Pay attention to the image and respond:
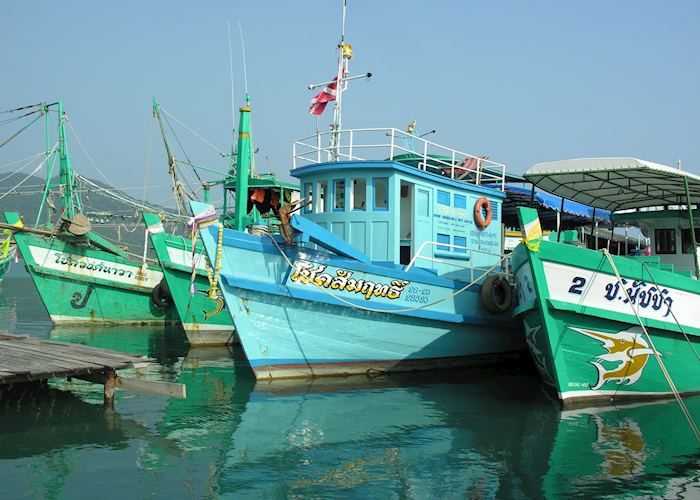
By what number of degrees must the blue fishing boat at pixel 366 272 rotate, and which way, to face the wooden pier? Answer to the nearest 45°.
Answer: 0° — it already faces it

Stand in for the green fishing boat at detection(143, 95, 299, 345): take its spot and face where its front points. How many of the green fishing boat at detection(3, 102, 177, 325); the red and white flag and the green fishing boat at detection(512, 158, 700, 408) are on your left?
2

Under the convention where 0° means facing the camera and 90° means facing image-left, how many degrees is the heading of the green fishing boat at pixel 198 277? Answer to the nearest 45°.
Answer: approximately 45°

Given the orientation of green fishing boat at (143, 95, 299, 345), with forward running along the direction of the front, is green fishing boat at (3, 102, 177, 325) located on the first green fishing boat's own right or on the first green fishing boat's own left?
on the first green fishing boat's own right

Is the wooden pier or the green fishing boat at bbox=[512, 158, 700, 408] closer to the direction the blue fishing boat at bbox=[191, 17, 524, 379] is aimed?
the wooden pier

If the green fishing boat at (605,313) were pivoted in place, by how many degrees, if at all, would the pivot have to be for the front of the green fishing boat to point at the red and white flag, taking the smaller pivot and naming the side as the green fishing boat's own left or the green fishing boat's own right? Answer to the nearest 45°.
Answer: approximately 45° to the green fishing boat's own right

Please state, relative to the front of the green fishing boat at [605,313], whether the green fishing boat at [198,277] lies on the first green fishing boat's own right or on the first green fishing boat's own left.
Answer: on the first green fishing boat's own right

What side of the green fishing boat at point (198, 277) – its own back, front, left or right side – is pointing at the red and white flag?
left

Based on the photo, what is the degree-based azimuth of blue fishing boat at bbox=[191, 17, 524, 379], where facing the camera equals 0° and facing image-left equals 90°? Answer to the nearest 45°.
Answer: approximately 45°

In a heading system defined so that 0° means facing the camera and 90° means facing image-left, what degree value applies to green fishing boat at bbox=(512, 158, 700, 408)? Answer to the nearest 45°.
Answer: approximately 45°

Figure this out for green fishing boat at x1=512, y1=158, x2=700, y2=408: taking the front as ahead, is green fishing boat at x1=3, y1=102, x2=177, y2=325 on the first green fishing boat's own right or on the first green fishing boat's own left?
on the first green fishing boat's own right
